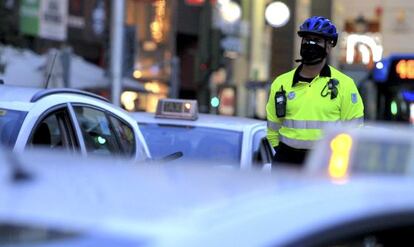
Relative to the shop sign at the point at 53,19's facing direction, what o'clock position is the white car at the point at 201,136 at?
The white car is roughly at 12 o'clock from the shop sign.

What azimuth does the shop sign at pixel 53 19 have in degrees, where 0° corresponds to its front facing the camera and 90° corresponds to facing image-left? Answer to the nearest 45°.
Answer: approximately 0°

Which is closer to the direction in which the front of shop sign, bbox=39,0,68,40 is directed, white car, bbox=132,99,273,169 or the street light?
the white car
